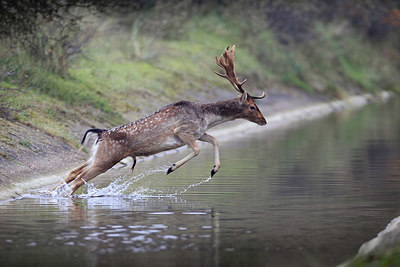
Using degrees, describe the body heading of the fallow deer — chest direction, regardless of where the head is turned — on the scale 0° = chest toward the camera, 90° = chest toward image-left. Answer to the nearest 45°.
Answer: approximately 270°
